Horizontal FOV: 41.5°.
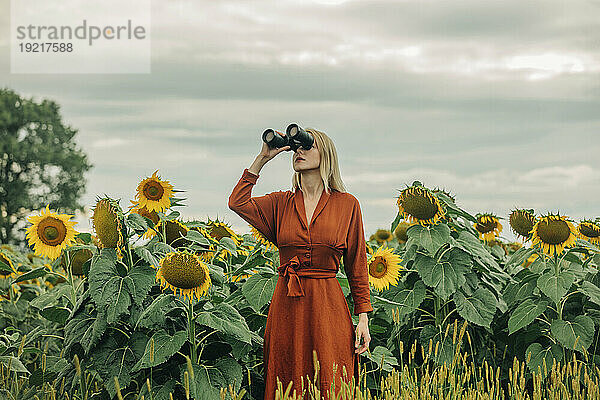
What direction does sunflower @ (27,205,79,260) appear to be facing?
toward the camera

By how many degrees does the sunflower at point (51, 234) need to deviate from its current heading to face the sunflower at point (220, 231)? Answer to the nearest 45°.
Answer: approximately 90° to its left

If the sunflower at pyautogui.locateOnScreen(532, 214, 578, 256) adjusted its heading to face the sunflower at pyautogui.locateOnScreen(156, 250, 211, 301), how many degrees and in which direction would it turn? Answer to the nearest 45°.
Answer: approximately 45° to its right

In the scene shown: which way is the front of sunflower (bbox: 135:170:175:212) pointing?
toward the camera

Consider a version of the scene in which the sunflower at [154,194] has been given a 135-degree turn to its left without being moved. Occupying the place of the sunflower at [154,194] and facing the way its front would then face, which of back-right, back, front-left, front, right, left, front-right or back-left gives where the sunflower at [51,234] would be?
left

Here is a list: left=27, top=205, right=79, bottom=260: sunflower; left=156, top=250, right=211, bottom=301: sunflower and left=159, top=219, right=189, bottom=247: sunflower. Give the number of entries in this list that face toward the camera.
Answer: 3

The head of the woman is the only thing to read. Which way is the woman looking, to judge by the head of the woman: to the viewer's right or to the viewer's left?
to the viewer's left

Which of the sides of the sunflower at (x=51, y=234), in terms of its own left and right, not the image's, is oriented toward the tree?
back

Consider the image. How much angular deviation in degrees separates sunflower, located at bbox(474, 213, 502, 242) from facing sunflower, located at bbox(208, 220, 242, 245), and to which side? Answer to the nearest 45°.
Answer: approximately 45° to its right

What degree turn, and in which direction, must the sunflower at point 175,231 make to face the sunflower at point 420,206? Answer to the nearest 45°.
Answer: approximately 90° to its left

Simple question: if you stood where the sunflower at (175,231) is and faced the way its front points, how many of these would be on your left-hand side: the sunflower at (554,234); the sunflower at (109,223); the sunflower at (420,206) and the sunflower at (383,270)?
3

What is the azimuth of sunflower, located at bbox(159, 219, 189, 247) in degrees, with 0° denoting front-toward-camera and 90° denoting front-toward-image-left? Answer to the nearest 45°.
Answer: approximately 0°
